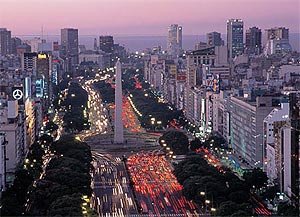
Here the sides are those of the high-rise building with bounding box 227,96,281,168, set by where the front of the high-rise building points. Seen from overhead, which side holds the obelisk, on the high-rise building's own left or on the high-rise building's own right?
on the high-rise building's own right

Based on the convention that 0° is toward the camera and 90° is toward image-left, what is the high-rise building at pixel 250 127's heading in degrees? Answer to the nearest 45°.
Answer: approximately 45°

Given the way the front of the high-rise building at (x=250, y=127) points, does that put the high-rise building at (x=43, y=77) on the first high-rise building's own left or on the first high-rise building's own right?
on the first high-rise building's own right
